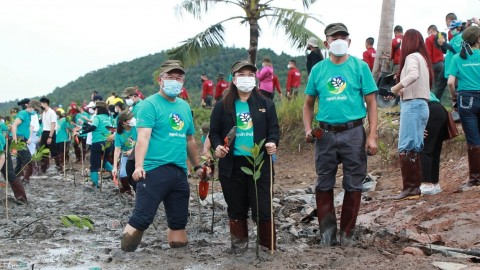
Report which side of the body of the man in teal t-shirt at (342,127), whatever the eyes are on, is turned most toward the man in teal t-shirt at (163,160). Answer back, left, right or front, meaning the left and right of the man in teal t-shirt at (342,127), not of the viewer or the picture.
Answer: right

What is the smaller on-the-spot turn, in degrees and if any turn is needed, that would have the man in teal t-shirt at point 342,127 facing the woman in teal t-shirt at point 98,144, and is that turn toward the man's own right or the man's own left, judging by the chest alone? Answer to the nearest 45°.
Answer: approximately 135° to the man's own right

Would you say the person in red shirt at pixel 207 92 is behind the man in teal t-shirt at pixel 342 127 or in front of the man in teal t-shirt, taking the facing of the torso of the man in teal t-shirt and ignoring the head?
behind

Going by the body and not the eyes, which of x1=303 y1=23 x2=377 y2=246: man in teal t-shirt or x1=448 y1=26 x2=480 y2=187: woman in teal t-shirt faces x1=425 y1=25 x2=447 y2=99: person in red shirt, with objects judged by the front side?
the woman in teal t-shirt
